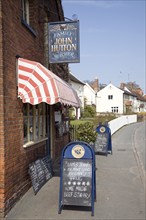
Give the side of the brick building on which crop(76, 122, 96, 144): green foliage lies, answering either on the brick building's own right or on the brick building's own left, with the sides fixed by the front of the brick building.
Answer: on the brick building's own left

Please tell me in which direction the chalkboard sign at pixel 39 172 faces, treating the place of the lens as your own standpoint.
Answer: facing the viewer and to the right of the viewer

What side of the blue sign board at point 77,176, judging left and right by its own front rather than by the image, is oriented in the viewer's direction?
front

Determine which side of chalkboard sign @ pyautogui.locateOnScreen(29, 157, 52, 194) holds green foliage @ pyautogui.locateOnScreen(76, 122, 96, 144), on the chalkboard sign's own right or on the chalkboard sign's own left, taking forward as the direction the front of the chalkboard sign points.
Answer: on the chalkboard sign's own left

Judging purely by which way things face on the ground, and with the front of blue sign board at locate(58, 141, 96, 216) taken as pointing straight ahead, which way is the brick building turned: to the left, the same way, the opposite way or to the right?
to the left

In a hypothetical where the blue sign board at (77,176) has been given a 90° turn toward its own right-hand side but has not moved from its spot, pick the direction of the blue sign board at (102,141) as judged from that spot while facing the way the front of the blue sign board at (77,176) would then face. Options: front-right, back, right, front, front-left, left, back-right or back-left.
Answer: right

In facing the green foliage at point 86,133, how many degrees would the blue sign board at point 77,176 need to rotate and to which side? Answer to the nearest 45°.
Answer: approximately 180°

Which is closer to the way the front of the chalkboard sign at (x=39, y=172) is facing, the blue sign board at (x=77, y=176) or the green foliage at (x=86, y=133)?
the blue sign board

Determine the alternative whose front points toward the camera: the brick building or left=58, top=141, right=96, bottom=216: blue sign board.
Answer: the blue sign board

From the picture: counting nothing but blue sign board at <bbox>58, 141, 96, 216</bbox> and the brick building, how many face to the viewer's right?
1

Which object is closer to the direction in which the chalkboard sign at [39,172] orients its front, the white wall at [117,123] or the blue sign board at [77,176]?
the blue sign board

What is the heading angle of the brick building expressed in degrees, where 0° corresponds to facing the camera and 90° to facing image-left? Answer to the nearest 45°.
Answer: approximately 270°
